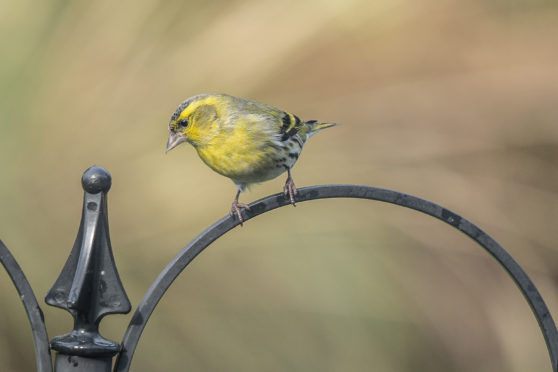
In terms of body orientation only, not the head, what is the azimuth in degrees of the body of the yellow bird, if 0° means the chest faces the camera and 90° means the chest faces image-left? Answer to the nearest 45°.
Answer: approximately 45°

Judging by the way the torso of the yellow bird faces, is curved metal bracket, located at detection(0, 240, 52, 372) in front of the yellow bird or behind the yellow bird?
in front
